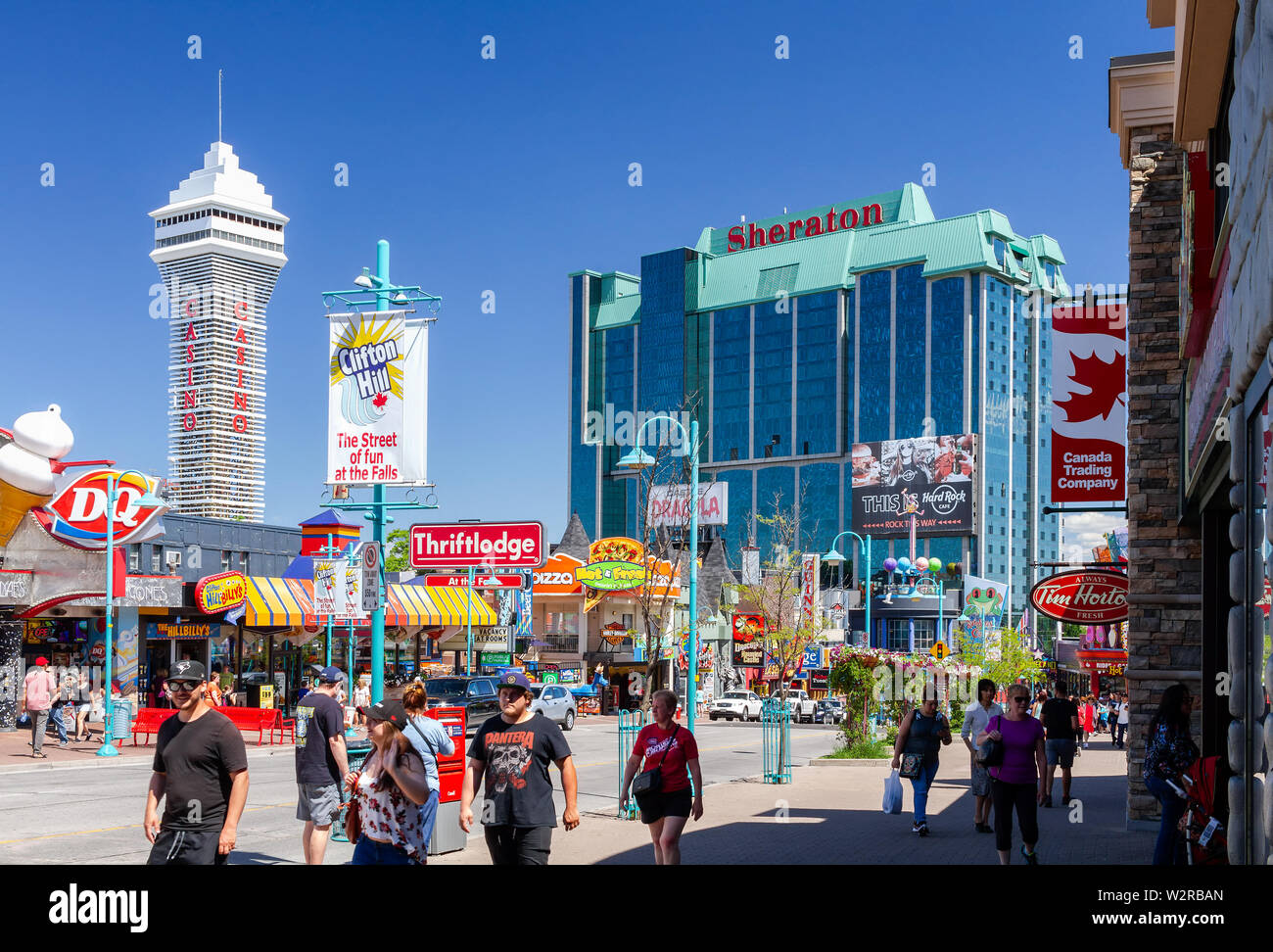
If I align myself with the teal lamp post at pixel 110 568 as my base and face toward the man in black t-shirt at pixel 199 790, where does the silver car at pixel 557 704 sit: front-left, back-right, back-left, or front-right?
back-left

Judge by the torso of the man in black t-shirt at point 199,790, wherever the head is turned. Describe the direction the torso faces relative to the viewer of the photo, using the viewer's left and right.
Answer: facing the viewer and to the left of the viewer

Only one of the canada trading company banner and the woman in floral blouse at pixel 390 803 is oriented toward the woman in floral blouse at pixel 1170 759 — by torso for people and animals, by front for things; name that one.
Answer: the canada trading company banner

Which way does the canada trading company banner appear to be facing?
toward the camera

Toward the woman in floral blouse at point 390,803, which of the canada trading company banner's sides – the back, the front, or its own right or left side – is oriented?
front

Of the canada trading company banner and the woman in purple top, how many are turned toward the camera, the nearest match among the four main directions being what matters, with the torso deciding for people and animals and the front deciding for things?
2

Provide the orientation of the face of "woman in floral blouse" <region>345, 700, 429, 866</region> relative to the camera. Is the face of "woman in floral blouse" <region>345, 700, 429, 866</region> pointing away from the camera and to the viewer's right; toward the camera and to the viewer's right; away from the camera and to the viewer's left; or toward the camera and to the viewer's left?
toward the camera and to the viewer's left
